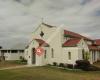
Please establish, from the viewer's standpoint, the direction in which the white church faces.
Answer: facing the viewer and to the left of the viewer

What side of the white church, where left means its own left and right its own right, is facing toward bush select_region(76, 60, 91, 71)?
left
